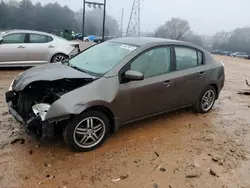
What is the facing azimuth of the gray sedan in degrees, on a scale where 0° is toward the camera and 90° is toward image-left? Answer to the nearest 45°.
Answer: approximately 45°

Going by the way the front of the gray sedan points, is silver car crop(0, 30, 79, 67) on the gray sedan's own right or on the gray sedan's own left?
on the gray sedan's own right

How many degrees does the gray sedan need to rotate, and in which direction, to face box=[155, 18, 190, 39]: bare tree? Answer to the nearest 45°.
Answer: approximately 135° to its right
